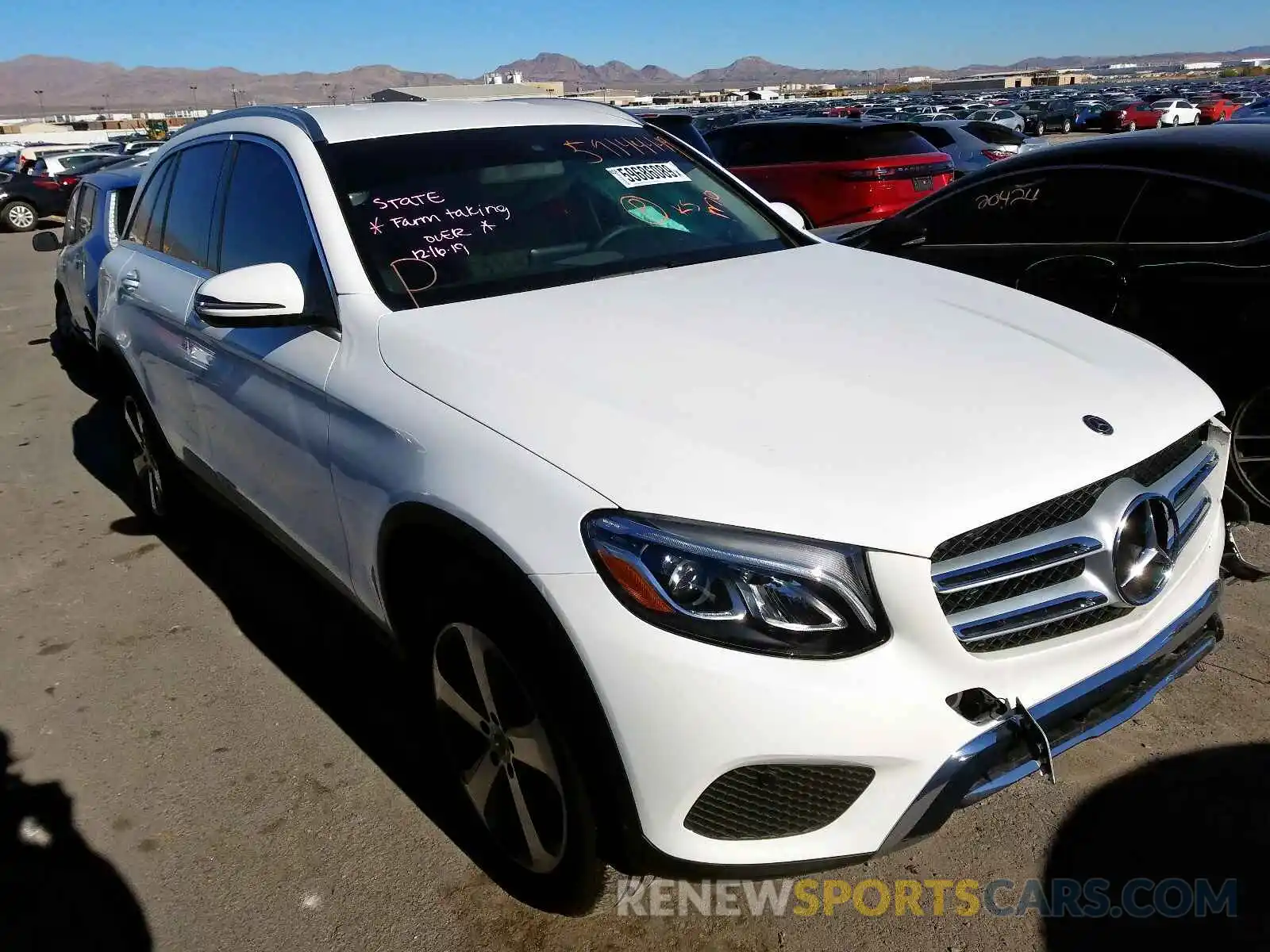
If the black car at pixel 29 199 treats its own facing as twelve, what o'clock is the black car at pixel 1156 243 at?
the black car at pixel 1156 243 is roughly at 7 o'clock from the black car at pixel 29 199.

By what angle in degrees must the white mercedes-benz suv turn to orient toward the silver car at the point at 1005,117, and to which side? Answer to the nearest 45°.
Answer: approximately 135° to its left

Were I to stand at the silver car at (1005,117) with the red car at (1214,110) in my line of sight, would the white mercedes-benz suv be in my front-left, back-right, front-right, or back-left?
back-right

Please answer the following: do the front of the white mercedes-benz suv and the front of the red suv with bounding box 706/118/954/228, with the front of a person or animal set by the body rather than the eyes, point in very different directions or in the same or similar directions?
very different directions

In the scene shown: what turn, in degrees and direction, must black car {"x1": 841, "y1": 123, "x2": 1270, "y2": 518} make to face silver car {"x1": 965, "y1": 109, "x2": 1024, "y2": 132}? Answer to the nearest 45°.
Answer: approximately 45° to its right

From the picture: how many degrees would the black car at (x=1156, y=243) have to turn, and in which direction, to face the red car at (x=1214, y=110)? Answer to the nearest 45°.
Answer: approximately 45° to its right

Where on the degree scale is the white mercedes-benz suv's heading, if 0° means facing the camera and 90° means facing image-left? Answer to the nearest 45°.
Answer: approximately 315°

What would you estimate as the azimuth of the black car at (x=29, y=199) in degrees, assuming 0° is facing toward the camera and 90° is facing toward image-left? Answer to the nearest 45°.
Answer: approximately 135°

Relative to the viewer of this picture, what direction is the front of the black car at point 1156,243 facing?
facing away from the viewer and to the left of the viewer

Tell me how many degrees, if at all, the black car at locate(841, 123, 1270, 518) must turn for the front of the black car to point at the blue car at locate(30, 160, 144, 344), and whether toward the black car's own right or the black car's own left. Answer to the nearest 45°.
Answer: approximately 45° to the black car's own left
